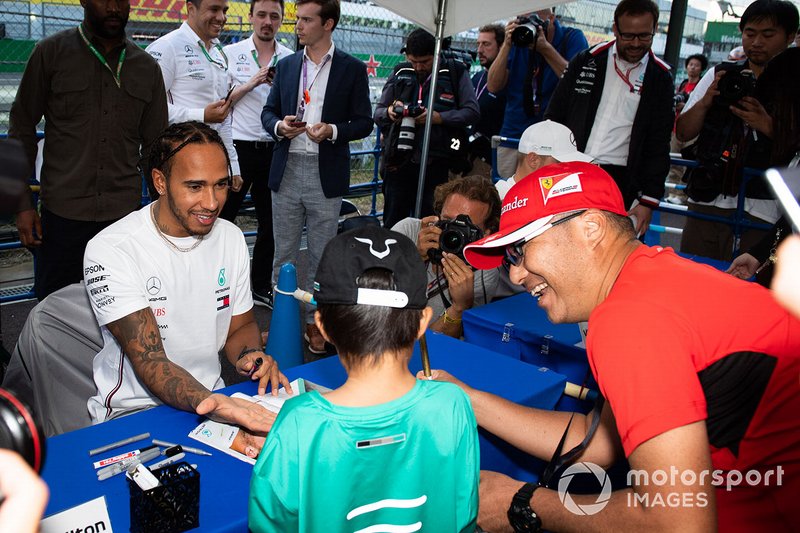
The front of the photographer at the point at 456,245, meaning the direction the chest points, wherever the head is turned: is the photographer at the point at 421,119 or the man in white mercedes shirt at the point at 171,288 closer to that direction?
the man in white mercedes shirt

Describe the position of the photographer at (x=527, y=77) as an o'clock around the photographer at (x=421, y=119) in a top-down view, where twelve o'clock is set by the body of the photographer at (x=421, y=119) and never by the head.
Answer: the photographer at (x=527, y=77) is roughly at 8 o'clock from the photographer at (x=421, y=119).

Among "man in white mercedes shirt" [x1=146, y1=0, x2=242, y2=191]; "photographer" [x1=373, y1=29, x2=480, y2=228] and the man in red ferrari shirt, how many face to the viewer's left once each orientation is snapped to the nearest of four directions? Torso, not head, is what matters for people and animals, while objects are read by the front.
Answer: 1

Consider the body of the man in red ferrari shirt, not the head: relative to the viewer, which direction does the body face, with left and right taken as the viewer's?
facing to the left of the viewer

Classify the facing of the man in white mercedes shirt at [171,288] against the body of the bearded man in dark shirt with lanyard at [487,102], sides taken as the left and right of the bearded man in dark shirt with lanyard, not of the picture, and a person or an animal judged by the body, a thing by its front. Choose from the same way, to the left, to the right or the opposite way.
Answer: to the left

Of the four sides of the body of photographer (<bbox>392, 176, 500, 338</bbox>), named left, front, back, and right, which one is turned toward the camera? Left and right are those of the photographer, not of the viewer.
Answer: front

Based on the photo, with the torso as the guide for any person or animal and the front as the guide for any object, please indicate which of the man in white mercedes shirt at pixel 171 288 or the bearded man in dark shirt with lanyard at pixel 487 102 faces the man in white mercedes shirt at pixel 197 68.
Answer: the bearded man in dark shirt with lanyard

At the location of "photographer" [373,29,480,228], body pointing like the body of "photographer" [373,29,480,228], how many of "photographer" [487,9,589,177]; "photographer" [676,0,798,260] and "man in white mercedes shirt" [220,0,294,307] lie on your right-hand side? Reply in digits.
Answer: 1

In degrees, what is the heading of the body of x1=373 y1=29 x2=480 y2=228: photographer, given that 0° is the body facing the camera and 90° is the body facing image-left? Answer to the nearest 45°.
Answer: approximately 0°

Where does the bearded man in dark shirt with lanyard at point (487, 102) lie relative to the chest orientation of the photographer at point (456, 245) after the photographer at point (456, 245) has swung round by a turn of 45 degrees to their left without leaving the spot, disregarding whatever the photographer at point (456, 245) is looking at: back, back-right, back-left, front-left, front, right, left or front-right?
back-left

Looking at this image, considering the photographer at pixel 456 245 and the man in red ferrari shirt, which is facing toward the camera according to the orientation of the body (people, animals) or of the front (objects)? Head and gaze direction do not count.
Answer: the photographer

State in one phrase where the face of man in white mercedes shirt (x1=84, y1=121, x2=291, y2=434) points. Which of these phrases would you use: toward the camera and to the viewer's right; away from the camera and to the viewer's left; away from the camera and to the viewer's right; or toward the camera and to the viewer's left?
toward the camera and to the viewer's right

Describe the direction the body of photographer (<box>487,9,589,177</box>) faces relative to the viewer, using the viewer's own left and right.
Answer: facing the viewer and to the left of the viewer

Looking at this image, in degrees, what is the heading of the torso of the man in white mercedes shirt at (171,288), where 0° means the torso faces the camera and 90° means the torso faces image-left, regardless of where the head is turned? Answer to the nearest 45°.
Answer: approximately 315°

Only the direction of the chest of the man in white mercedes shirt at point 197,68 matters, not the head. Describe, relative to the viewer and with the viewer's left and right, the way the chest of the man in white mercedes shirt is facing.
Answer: facing the viewer and to the right of the viewer

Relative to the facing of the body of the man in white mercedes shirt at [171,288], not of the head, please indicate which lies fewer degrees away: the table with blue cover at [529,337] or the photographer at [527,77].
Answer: the table with blue cover

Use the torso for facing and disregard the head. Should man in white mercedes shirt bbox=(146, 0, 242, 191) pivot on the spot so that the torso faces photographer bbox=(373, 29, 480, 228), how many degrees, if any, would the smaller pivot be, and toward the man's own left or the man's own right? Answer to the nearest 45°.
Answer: approximately 45° to the man's own left
